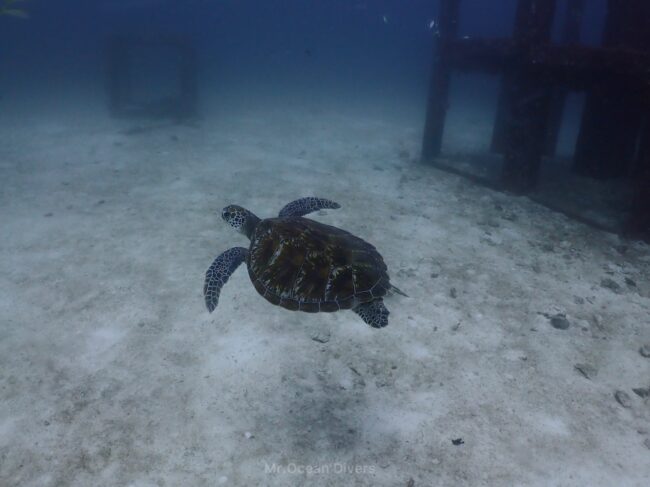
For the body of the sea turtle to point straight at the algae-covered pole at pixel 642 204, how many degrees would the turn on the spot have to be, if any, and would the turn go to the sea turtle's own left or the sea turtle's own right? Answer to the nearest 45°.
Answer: approximately 90° to the sea turtle's own right

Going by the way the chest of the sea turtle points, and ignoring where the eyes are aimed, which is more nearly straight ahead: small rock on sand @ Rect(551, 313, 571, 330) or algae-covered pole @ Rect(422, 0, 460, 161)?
the algae-covered pole

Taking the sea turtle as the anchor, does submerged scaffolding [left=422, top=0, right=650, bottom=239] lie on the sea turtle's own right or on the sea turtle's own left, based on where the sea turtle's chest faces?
on the sea turtle's own right

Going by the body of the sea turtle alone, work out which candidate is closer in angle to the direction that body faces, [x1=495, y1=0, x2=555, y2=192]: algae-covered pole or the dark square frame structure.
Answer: the dark square frame structure

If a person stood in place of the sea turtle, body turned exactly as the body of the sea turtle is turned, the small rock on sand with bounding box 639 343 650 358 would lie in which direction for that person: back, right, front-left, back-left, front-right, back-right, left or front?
back-right

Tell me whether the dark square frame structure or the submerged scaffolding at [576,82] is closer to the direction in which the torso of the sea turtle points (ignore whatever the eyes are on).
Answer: the dark square frame structure

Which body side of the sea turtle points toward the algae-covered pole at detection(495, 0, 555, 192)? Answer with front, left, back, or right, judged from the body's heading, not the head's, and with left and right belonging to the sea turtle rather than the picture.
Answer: right

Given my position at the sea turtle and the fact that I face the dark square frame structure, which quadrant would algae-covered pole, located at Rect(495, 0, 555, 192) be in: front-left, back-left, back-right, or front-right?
front-right

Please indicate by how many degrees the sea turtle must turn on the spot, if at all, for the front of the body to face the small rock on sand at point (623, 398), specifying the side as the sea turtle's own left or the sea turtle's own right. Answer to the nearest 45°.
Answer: approximately 135° to the sea turtle's own right

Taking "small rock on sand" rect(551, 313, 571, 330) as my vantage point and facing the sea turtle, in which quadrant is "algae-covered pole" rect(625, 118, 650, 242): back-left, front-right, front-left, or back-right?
back-right

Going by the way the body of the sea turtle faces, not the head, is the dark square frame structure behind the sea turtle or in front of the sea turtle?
in front

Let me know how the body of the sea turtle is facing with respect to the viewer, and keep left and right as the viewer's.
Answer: facing away from the viewer and to the left of the viewer
